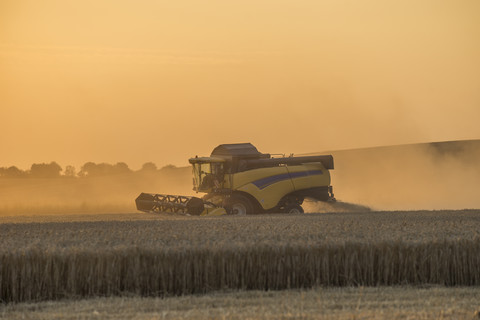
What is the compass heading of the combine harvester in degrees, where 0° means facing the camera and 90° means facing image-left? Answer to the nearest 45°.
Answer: approximately 45°
